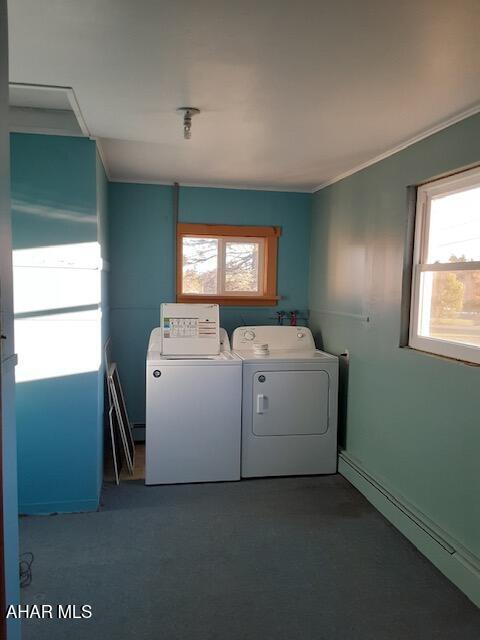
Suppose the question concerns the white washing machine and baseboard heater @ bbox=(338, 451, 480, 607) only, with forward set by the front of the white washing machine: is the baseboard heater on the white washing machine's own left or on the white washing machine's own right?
on the white washing machine's own left

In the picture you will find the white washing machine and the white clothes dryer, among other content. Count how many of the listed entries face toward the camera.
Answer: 2

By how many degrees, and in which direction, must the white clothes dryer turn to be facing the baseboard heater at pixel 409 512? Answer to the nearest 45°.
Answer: approximately 45° to its left

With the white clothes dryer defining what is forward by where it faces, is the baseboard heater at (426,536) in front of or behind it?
in front

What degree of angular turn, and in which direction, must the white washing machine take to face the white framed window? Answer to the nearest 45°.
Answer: approximately 45° to its left

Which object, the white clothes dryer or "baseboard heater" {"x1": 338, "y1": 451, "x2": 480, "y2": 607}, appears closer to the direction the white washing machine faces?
the baseboard heater

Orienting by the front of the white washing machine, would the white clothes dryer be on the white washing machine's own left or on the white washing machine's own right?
on the white washing machine's own left

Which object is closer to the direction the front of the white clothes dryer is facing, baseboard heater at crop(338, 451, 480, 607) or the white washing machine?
the baseboard heater

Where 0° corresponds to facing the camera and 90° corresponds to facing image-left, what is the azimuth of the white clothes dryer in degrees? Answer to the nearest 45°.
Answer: approximately 0°
